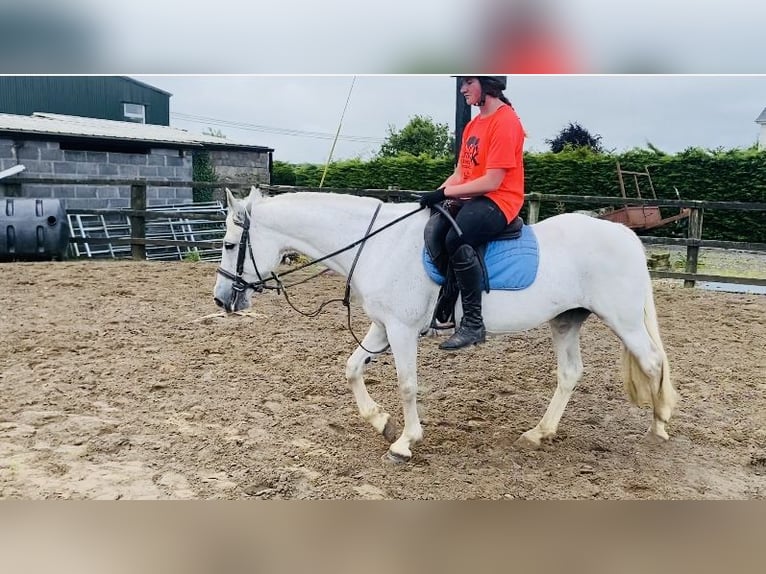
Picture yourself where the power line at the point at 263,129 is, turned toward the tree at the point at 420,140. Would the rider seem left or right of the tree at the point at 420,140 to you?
right

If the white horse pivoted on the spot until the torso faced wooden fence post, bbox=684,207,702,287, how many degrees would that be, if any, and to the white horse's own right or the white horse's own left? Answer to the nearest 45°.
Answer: approximately 135° to the white horse's own right

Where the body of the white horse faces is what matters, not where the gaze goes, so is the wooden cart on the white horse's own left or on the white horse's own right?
on the white horse's own right

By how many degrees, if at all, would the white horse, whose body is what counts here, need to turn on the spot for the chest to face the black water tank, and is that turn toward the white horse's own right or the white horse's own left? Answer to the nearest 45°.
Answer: approximately 45° to the white horse's own right

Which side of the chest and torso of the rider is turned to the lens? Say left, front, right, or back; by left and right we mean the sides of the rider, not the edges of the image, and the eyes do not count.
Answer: left

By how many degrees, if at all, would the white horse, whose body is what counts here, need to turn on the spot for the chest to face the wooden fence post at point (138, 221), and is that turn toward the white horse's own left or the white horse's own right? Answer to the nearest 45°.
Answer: approximately 45° to the white horse's own right

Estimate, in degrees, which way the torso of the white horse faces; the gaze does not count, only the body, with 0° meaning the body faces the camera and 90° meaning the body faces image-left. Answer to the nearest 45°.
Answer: approximately 90°

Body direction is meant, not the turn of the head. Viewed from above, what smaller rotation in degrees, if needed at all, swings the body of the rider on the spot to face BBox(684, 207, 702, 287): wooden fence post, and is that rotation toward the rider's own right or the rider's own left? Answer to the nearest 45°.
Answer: approximately 135° to the rider's own right

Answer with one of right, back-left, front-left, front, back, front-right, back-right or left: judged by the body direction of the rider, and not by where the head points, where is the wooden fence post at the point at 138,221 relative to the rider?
front-right

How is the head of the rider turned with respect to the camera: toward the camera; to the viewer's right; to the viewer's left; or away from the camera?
to the viewer's left

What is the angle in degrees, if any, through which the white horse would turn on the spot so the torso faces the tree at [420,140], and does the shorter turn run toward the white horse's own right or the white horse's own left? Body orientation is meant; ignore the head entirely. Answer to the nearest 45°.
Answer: approximately 90° to the white horse's own right

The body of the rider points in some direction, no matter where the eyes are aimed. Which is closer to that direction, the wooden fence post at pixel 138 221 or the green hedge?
the wooden fence post
